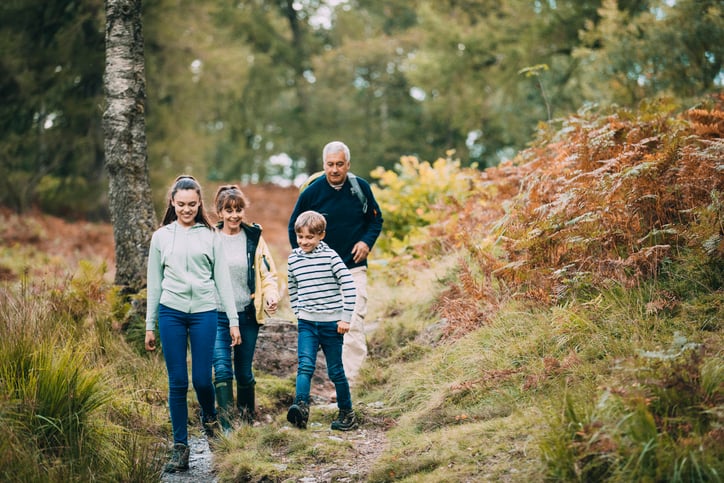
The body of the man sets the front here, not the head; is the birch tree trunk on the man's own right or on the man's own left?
on the man's own right

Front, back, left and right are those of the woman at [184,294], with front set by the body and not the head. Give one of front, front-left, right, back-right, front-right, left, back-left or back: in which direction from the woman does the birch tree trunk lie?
back

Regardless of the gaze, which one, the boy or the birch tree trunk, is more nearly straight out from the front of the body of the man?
the boy

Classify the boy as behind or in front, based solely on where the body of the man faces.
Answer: in front
